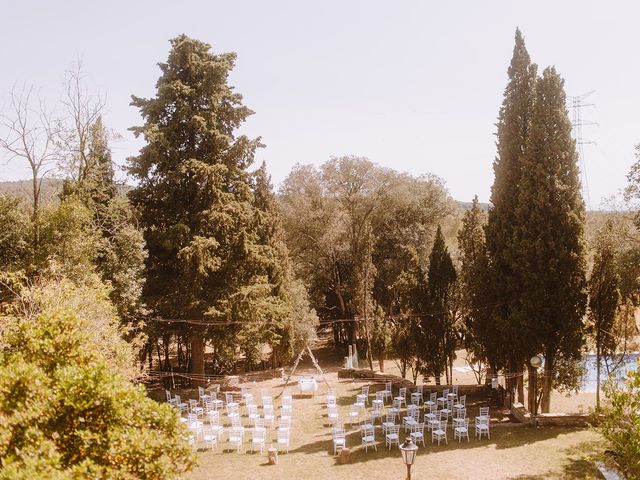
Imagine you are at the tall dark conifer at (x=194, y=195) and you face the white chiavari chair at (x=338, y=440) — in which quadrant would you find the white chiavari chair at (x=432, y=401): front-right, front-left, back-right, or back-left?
front-left

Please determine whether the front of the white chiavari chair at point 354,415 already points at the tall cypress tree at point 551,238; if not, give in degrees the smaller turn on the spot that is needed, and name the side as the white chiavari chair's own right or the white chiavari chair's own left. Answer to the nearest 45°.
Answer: approximately 90° to the white chiavari chair's own right

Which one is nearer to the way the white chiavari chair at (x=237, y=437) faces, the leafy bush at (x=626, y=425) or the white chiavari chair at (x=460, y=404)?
the white chiavari chair at (x=460, y=404)

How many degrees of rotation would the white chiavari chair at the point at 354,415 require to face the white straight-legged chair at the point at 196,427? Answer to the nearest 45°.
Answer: approximately 135° to its left

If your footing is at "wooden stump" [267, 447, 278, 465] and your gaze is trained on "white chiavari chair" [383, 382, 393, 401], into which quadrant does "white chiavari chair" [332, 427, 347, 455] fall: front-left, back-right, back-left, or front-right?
front-right

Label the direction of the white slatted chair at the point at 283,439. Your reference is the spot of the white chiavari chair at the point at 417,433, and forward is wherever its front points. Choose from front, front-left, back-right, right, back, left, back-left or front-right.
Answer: front-left

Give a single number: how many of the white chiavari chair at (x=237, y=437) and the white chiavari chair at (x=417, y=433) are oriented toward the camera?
0

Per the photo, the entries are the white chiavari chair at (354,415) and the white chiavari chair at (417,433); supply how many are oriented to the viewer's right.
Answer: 0

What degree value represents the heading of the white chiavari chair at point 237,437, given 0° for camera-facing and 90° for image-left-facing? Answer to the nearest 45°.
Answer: approximately 225°

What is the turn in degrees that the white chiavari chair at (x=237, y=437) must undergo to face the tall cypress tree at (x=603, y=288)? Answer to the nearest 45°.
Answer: approximately 45° to its right

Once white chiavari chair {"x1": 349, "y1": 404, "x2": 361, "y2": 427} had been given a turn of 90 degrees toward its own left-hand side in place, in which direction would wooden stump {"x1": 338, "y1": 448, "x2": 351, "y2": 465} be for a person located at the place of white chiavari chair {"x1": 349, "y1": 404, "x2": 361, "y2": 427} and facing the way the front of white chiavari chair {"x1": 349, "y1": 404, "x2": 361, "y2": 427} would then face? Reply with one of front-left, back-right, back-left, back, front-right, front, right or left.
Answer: left

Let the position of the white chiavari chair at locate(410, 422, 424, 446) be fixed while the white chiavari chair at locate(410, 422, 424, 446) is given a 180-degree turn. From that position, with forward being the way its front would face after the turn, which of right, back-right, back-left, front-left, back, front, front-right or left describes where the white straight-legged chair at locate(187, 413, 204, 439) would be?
back-right

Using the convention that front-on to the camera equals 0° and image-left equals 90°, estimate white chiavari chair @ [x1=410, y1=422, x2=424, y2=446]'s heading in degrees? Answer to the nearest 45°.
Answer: approximately 135°

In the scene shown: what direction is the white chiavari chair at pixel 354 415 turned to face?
away from the camera
